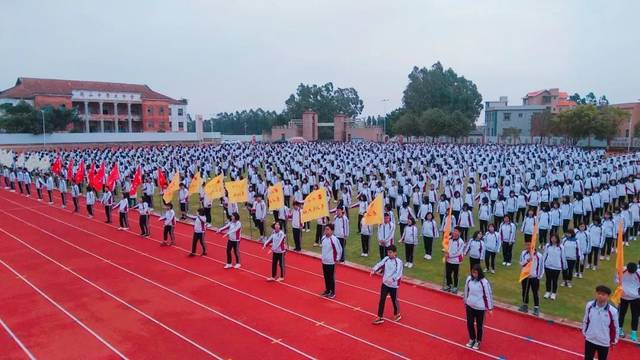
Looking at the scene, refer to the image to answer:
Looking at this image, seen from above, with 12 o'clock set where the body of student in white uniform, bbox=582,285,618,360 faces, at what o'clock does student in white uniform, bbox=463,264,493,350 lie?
student in white uniform, bbox=463,264,493,350 is roughly at 2 o'clock from student in white uniform, bbox=582,285,618,360.

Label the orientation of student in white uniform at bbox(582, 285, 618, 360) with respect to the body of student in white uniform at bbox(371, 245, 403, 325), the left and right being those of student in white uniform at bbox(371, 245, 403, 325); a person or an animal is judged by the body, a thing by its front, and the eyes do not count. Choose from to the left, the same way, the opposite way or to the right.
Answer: the same way

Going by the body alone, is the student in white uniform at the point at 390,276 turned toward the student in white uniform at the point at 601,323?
no

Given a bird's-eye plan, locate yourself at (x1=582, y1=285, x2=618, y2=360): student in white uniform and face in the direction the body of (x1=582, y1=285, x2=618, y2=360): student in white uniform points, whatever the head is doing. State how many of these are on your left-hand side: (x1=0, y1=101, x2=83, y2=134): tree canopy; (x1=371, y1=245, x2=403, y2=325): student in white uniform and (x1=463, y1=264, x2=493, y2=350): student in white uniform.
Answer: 0

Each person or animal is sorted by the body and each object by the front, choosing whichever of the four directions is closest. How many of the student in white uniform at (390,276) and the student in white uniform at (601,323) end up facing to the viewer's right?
0

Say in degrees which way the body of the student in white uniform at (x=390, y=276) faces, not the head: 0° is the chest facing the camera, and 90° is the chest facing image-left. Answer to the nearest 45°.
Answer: approximately 45°

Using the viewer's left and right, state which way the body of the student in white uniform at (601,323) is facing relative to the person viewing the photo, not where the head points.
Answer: facing the viewer and to the left of the viewer

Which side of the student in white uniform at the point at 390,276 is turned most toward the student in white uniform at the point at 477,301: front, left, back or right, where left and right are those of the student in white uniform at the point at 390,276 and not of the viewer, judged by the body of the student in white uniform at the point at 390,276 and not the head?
left
